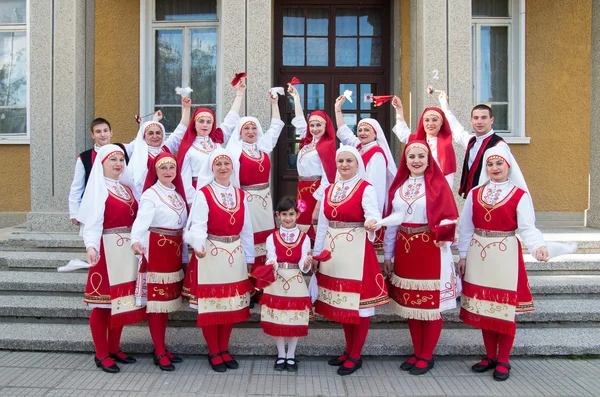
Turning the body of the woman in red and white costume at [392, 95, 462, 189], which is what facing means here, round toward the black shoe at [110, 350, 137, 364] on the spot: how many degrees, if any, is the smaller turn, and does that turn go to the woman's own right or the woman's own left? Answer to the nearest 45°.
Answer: approximately 45° to the woman's own right

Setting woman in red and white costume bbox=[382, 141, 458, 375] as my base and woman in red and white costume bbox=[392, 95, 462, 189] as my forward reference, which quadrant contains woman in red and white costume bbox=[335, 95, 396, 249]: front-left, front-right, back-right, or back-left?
front-left

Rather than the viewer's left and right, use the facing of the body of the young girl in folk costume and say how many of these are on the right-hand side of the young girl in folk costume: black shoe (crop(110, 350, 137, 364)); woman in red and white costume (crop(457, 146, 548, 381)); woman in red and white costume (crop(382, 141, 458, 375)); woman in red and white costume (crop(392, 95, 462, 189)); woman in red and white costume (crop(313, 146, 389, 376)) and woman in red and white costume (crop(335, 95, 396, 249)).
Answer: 1

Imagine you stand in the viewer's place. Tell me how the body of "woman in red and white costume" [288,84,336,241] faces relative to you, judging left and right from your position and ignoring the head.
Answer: facing the viewer and to the left of the viewer

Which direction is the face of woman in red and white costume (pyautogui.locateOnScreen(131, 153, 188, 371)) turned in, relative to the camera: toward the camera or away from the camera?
toward the camera

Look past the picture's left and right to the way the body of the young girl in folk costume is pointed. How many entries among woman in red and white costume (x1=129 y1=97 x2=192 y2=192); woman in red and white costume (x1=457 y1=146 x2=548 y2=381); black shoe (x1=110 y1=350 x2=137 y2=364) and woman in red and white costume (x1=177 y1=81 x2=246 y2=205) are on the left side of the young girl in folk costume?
1

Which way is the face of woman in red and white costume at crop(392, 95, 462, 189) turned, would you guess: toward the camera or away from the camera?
toward the camera

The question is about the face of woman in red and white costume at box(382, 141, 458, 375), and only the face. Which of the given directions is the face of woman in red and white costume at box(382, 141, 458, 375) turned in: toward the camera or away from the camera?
toward the camera

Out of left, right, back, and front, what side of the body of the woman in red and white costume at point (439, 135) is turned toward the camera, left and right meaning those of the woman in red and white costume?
front

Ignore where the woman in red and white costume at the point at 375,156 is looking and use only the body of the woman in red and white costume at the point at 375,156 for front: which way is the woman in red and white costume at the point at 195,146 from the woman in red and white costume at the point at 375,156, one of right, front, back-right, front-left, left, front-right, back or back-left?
front-right

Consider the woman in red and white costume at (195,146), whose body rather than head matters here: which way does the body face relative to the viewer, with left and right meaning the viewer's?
facing the viewer

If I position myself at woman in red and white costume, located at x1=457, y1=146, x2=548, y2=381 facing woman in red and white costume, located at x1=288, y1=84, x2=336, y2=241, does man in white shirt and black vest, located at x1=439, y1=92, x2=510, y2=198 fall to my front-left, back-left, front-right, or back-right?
front-right

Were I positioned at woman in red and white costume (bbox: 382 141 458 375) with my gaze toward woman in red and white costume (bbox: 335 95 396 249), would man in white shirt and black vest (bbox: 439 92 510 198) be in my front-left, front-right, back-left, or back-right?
front-right
